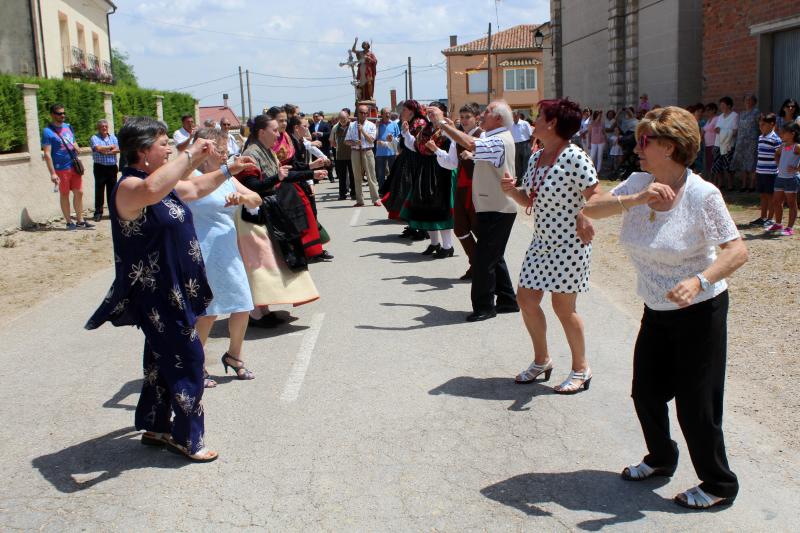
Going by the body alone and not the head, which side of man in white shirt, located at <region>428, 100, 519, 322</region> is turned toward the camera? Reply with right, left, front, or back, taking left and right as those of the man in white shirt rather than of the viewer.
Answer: left

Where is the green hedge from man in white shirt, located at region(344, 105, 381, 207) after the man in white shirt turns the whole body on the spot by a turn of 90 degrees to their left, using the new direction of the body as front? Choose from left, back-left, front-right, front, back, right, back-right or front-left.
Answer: back

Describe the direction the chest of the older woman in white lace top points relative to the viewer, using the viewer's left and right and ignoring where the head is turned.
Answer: facing the viewer and to the left of the viewer

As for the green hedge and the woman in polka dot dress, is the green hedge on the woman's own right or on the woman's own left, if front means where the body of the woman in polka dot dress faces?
on the woman's own right

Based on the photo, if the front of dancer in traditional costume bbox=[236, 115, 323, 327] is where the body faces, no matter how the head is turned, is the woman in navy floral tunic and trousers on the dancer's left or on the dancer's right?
on the dancer's right

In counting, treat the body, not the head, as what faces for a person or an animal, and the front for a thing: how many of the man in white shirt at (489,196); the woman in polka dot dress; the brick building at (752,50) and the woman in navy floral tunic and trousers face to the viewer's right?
1

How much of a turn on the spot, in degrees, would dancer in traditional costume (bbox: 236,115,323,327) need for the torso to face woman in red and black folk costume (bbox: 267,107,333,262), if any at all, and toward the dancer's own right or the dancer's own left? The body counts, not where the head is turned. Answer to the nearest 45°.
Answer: approximately 90° to the dancer's own left

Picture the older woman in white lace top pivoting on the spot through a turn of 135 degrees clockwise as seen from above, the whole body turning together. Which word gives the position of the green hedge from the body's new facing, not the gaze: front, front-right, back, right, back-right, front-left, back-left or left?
front-left

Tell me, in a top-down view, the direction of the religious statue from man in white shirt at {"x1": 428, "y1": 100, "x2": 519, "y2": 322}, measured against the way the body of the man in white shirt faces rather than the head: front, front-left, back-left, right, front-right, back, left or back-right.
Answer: right

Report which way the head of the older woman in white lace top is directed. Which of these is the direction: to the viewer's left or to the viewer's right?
to the viewer's left

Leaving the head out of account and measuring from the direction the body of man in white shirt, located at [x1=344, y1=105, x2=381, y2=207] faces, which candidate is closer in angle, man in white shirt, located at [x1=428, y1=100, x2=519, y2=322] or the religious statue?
the man in white shirt

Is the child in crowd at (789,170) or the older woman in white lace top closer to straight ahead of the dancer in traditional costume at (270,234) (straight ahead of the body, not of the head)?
the child in crowd

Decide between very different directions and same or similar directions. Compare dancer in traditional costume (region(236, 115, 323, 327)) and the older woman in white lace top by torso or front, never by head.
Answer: very different directions
